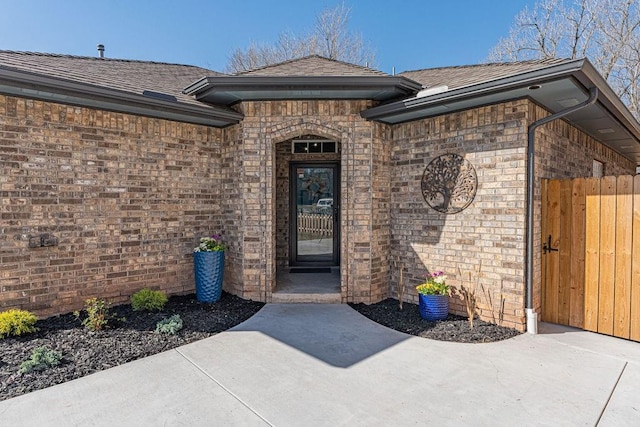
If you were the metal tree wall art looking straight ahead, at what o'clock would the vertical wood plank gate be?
The vertical wood plank gate is roughly at 9 o'clock from the metal tree wall art.

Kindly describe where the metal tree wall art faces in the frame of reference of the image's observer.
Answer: facing the viewer

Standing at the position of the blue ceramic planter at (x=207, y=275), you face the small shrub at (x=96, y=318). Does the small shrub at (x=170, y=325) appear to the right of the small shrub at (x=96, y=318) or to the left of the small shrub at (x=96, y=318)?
left

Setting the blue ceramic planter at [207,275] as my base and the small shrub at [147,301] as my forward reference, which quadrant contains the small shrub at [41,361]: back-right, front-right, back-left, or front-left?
front-left

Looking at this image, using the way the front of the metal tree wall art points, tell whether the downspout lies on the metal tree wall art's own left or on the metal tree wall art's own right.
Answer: on the metal tree wall art's own left

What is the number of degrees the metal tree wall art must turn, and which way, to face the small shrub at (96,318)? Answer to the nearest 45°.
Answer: approximately 45° to its right

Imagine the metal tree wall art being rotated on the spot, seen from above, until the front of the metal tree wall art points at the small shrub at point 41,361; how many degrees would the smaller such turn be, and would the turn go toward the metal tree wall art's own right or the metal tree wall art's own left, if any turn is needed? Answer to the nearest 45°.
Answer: approximately 45° to the metal tree wall art's own right

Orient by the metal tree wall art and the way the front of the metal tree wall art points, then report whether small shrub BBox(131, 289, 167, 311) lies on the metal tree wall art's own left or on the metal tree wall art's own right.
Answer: on the metal tree wall art's own right

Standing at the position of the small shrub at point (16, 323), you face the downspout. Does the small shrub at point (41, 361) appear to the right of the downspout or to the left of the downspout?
right
